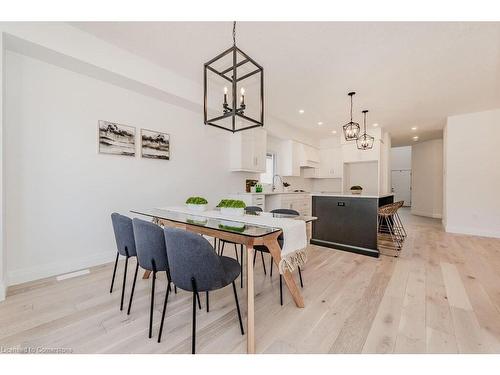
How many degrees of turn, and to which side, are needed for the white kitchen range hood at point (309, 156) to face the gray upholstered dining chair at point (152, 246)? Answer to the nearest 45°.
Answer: approximately 45° to its right

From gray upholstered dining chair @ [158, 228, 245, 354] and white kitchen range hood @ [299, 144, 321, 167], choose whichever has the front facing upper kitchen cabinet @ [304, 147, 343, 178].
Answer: the gray upholstered dining chair

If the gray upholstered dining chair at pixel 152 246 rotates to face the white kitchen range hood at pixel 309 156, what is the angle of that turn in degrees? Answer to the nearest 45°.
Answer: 0° — it already faces it

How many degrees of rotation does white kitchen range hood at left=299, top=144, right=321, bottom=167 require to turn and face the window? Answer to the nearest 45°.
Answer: approximately 90° to its right

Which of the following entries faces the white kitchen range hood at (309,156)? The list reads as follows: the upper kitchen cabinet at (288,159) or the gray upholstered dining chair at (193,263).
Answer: the gray upholstered dining chair

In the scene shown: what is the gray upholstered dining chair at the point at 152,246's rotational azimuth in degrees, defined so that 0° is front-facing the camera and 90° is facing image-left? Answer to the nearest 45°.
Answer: approximately 225°

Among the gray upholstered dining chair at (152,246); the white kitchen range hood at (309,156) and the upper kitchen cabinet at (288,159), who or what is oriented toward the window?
the gray upholstered dining chair

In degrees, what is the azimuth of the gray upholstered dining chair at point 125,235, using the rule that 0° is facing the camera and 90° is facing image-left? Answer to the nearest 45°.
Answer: approximately 225°

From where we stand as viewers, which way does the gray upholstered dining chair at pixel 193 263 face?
facing away from the viewer and to the right of the viewer

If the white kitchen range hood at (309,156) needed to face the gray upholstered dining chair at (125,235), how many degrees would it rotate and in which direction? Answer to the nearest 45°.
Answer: approximately 45° to its right
